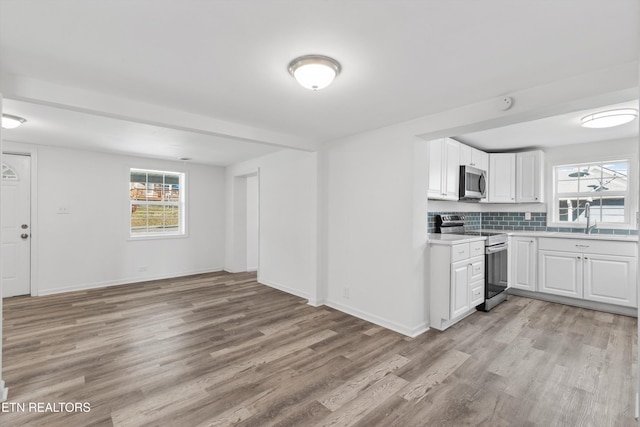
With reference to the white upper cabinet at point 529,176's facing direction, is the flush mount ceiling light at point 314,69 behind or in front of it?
in front

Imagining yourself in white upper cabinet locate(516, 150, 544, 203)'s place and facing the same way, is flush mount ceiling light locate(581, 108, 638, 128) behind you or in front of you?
in front

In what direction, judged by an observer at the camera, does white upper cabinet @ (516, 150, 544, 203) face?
facing the viewer

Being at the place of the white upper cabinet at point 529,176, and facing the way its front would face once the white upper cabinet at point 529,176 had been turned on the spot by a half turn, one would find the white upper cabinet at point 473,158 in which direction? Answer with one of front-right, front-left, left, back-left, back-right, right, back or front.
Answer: back-left

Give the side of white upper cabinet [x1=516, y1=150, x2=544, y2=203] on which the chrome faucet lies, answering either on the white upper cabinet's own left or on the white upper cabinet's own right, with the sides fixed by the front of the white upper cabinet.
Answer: on the white upper cabinet's own left

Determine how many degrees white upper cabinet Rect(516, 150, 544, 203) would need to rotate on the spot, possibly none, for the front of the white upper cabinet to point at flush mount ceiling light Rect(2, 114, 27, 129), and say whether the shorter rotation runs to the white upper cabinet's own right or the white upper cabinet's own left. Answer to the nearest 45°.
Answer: approximately 45° to the white upper cabinet's own right

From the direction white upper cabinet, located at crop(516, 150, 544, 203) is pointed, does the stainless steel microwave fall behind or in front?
in front
